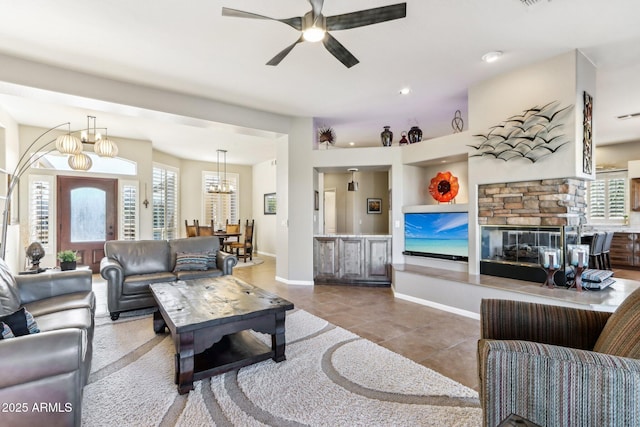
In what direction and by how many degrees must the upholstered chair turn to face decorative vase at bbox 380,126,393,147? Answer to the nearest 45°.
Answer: approximately 45° to its right

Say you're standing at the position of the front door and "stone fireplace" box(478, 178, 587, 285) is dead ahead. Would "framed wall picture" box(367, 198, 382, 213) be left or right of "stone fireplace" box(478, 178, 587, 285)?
left

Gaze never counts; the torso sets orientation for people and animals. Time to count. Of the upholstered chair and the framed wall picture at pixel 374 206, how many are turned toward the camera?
1

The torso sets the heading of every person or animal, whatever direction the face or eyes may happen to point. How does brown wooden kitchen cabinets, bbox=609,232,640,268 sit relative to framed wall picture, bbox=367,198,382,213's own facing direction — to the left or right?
on its left

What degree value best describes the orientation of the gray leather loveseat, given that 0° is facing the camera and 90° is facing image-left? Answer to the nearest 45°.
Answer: approximately 315°

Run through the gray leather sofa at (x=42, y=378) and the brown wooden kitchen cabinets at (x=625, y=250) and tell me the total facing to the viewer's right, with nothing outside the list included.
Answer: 1

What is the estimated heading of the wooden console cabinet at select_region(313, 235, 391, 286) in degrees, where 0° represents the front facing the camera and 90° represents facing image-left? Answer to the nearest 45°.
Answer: approximately 0°

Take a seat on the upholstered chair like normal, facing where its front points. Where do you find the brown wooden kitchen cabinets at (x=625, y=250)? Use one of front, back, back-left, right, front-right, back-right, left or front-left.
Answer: right

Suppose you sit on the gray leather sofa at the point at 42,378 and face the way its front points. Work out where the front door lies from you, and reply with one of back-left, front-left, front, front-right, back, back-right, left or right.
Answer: left

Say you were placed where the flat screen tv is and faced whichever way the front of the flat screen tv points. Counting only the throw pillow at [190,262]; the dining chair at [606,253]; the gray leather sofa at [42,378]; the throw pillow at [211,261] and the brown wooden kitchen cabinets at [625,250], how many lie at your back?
2

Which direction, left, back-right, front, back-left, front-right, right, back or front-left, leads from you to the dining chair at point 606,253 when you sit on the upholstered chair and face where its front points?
right

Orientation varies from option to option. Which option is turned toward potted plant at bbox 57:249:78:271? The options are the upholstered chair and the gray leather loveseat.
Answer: the upholstered chair

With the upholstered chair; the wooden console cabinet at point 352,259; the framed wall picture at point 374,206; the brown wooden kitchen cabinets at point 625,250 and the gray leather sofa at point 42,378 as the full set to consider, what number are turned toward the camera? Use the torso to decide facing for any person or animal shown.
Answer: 3
